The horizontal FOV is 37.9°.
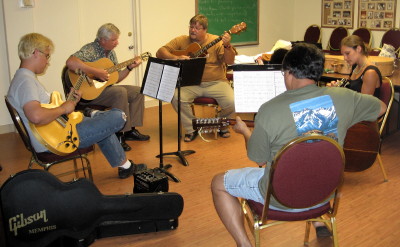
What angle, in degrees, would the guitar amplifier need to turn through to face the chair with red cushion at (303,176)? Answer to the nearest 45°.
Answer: approximately 90° to its left

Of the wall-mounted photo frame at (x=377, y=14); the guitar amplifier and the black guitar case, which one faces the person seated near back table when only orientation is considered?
the wall-mounted photo frame

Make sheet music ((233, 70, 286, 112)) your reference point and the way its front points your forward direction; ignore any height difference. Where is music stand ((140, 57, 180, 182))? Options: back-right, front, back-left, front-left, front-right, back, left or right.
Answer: back-right

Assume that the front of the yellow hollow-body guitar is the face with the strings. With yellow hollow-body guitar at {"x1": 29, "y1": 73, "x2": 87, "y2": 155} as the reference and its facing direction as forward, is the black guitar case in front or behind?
in front

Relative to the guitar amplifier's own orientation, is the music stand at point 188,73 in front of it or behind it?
behind

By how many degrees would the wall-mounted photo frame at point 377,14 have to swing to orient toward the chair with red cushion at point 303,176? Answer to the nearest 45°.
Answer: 0° — it already faces it

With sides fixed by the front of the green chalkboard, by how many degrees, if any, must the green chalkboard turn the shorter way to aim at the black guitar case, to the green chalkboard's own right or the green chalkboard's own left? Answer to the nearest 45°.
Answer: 0° — it already faces it

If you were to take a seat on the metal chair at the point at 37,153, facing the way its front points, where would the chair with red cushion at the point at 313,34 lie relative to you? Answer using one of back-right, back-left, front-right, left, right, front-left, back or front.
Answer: front-left

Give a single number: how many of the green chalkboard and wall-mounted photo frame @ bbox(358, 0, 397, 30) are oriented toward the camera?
2

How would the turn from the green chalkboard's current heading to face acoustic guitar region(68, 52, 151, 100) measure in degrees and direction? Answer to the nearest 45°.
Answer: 0° — it already faces it

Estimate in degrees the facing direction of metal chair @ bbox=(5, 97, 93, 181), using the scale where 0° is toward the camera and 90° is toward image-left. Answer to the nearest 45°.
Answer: approximately 270°

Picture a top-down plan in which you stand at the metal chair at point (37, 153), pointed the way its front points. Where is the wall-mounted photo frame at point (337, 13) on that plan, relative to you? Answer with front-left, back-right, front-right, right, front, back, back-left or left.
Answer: front-left

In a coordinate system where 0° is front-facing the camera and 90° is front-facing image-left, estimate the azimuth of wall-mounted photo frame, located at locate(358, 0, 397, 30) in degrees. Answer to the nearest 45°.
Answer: approximately 0°

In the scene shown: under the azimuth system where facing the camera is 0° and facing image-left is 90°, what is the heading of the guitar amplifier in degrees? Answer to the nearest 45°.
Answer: approximately 45°
